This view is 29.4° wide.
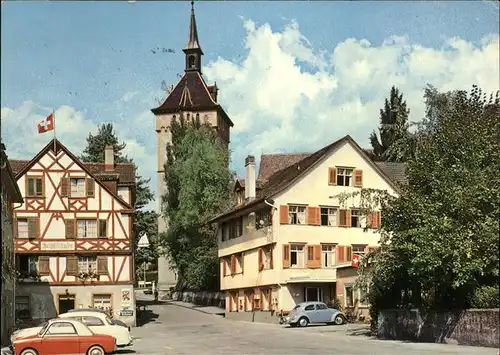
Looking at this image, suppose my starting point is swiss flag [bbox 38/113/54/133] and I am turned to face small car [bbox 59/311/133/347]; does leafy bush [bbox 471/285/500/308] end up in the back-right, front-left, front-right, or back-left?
front-left

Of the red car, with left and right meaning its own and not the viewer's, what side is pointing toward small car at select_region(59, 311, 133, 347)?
right

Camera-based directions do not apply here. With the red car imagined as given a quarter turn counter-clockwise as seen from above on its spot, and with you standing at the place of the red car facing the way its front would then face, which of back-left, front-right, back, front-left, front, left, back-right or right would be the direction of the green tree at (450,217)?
left

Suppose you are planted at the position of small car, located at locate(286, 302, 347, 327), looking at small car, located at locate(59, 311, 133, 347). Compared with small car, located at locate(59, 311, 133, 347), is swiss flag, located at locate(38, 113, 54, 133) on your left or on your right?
right

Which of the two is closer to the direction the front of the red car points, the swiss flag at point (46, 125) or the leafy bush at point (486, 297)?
the swiss flag

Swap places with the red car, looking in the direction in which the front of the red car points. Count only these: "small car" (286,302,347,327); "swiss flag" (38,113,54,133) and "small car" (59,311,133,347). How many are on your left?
0

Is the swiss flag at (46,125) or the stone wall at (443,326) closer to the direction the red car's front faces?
the swiss flag

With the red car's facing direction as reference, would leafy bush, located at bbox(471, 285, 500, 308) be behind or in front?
behind

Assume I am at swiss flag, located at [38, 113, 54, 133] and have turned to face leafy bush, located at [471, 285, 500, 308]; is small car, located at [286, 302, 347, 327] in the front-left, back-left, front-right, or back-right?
front-left

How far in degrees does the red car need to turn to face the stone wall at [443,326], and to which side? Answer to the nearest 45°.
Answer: approximately 180°

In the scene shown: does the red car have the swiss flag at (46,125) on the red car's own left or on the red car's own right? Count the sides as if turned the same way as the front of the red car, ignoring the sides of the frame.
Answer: on the red car's own right

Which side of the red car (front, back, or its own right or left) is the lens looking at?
left

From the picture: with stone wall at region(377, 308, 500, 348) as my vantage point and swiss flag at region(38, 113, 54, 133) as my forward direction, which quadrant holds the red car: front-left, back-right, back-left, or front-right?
front-left

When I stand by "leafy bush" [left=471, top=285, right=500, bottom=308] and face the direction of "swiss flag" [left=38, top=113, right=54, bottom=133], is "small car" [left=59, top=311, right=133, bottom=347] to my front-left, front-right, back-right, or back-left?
front-left

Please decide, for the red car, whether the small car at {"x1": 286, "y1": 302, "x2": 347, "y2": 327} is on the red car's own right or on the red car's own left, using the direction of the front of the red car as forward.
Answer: on the red car's own right
